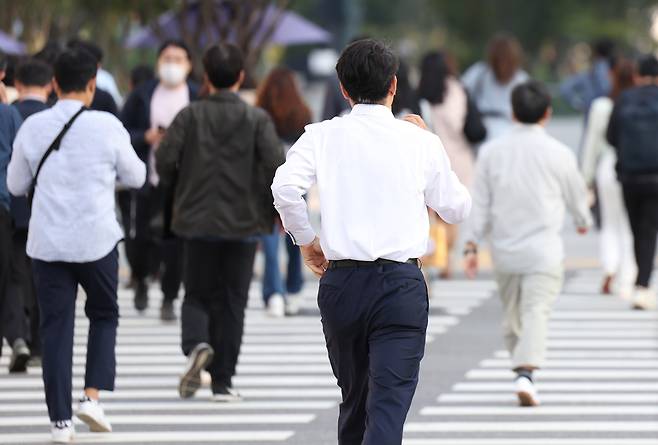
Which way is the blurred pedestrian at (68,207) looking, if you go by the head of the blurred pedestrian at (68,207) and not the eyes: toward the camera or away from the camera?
away from the camera

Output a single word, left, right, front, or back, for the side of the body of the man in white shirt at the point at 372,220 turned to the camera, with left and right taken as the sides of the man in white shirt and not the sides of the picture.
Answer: back

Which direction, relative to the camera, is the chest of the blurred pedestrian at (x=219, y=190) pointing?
away from the camera

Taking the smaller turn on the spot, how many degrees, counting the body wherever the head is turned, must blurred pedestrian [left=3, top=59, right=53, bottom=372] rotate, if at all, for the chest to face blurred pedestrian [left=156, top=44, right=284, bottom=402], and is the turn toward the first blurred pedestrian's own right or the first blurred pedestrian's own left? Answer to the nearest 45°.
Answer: approximately 135° to the first blurred pedestrian's own right

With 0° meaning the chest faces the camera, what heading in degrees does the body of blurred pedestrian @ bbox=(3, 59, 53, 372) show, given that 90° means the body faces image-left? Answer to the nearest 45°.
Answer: approximately 180°

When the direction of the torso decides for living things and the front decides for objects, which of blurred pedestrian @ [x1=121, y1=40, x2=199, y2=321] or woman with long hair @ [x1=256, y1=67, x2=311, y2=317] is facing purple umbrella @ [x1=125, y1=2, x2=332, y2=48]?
the woman with long hair

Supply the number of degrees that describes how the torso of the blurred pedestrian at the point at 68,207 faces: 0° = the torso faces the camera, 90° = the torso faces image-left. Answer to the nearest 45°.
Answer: approximately 180°

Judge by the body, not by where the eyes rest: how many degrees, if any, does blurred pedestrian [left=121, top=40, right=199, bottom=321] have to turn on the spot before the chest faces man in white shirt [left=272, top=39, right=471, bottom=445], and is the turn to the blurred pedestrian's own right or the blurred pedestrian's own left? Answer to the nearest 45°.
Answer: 0° — they already face them

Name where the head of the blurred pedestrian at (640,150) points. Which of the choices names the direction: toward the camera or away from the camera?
away from the camera

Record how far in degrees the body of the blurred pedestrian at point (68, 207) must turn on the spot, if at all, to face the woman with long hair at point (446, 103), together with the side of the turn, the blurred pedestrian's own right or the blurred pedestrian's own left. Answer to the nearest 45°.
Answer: approximately 45° to the blurred pedestrian's own right

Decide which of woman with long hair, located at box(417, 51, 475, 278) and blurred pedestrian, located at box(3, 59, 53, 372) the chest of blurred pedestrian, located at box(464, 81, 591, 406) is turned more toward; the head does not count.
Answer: the woman with long hair

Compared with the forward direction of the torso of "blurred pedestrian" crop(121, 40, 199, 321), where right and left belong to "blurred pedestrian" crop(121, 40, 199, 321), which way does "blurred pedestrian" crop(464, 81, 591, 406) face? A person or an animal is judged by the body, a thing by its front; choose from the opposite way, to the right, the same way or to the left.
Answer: the opposite way

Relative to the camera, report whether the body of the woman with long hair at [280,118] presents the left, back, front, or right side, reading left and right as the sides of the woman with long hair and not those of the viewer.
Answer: back

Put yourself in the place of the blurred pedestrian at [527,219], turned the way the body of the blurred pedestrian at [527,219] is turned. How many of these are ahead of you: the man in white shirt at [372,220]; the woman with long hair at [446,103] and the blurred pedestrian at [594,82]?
2

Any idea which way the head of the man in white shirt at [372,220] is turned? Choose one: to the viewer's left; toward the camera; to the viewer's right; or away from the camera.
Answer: away from the camera

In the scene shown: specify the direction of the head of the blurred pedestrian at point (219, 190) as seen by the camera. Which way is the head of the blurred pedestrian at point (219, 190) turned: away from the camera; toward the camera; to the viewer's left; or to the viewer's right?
away from the camera
